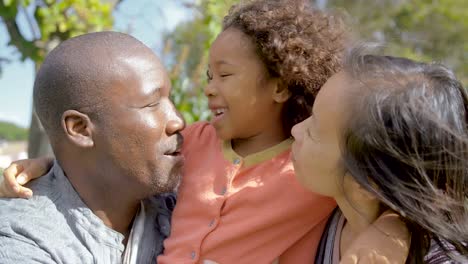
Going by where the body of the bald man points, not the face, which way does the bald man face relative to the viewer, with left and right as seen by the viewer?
facing the viewer and to the right of the viewer

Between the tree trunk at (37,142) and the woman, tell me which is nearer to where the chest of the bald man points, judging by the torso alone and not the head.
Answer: the woman

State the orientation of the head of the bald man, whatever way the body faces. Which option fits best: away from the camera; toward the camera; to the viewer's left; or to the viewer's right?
to the viewer's right

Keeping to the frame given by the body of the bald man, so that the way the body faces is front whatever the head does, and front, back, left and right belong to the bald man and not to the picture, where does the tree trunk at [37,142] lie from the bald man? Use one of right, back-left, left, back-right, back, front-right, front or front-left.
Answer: back-left

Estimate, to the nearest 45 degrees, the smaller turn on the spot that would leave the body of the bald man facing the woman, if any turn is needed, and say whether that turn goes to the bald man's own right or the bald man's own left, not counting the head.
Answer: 0° — they already face them

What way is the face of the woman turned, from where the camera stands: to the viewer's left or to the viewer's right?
to the viewer's left

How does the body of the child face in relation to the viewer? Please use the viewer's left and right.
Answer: facing the viewer and to the left of the viewer

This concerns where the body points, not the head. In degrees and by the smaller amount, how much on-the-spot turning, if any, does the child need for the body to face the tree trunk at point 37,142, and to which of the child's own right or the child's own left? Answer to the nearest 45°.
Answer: approximately 90° to the child's own right
